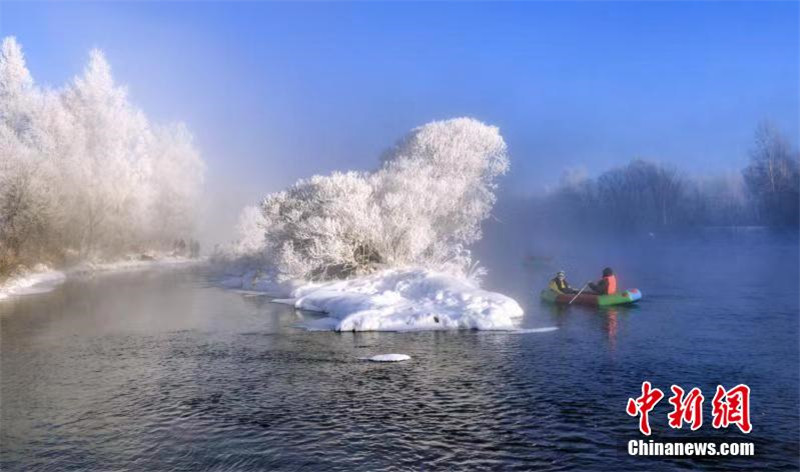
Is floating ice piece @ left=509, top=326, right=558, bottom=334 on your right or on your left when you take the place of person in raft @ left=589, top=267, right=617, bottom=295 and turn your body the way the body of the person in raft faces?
on your left

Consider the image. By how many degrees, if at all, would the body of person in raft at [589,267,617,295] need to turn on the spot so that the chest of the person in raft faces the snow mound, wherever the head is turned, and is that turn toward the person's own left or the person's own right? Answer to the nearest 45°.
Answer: approximately 45° to the person's own left

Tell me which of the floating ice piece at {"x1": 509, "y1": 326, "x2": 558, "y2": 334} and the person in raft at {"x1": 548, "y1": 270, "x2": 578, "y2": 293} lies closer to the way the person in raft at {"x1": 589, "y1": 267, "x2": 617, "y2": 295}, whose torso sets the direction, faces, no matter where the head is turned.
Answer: the person in raft

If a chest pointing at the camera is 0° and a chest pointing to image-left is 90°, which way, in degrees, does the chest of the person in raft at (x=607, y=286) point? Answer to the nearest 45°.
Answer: approximately 90°

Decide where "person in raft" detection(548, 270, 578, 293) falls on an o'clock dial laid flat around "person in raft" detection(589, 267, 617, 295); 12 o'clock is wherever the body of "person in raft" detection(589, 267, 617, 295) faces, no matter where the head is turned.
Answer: "person in raft" detection(548, 270, 578, 293) is roughly at 1 o'clock from "person in raft" detection(589, 267, 617, 295).

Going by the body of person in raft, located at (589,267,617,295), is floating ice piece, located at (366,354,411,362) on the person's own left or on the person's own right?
on the person's own left

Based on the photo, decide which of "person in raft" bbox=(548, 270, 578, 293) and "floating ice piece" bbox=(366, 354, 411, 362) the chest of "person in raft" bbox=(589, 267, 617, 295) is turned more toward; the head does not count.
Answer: the person in raft
